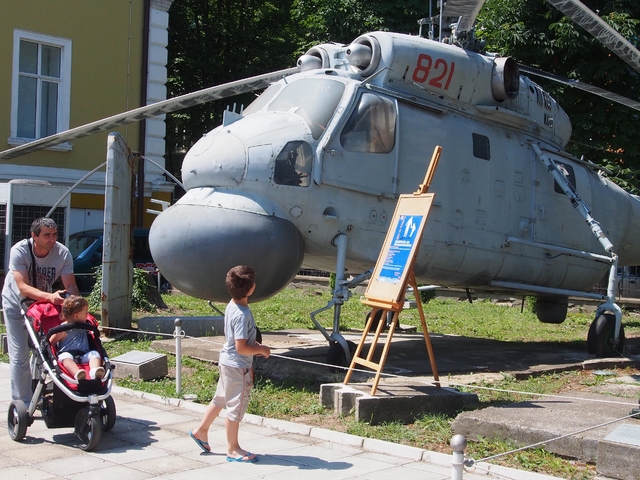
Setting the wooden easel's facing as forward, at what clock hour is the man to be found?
The man is roughly at 1 o'clock from the wooden easel.

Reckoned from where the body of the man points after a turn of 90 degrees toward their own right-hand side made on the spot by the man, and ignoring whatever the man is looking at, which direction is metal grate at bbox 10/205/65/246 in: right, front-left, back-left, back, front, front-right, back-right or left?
back-right

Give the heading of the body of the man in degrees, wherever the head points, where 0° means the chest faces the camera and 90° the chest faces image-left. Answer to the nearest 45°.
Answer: approximately 315°

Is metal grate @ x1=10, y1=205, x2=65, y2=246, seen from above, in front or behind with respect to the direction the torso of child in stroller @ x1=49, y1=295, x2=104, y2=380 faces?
behind

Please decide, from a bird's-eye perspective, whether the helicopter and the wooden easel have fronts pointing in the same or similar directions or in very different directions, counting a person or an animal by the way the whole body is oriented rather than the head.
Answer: same or similar directions

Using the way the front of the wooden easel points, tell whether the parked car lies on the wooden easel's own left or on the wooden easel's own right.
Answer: on the wooden easel's own right

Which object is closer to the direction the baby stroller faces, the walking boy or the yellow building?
the walking boy

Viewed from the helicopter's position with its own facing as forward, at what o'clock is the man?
The man is roughly at 12 o'clock from the helicopter.

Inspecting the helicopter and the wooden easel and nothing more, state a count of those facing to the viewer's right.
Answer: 0

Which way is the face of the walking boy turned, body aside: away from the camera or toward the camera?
away from the camera

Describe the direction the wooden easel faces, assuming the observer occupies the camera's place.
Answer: facing the viewer and to the left of the viewer

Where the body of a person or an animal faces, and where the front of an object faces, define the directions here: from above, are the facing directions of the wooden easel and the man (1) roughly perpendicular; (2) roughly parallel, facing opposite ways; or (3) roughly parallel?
roughly perpendicular

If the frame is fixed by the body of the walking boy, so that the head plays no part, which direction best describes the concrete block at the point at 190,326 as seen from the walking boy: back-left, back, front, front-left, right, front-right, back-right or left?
left

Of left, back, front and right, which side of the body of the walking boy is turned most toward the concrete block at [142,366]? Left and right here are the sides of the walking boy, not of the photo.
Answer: left

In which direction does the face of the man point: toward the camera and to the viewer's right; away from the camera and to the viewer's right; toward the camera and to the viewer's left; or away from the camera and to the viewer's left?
toward the camera and to the viewer's right
